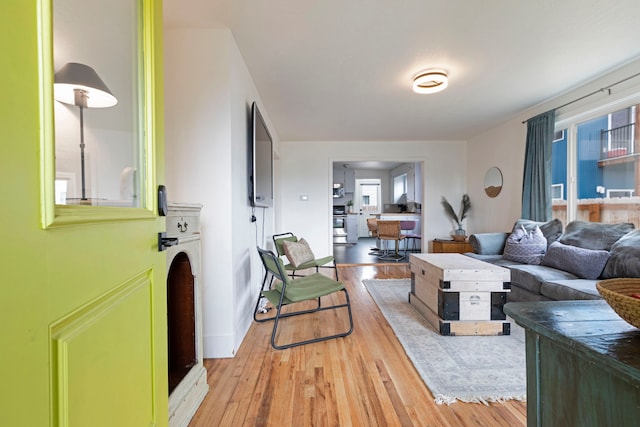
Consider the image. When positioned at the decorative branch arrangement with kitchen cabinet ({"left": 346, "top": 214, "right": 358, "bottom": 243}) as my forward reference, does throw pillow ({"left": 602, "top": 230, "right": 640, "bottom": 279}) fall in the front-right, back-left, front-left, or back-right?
back-left

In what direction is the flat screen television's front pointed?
to the viewer's right

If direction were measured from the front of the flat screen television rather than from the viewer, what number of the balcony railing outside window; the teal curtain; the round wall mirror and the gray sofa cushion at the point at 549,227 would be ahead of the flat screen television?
4

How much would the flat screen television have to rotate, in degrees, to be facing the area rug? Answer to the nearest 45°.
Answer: approximately 45° to its right

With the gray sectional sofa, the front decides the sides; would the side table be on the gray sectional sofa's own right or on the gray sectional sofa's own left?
on the gray sectional sofa's own right

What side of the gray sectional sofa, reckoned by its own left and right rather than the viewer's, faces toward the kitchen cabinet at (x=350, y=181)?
right

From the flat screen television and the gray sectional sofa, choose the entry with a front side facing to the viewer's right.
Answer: the flat screen television

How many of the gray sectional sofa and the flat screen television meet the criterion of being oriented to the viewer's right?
1

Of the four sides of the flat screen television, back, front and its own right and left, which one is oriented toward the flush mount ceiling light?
front

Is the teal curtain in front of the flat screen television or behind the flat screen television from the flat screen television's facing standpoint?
in front

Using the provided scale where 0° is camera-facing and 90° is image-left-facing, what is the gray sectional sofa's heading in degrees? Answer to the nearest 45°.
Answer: approximately 45°

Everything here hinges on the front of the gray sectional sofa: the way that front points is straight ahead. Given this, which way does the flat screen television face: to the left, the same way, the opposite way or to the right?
the opposite way

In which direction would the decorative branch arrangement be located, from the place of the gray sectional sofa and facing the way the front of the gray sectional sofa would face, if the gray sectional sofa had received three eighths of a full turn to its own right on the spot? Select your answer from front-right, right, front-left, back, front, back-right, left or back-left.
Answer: front-left

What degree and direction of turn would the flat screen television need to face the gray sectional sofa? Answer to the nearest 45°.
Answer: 0° — it already faces it

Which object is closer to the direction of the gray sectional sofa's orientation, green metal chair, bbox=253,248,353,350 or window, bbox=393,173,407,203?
the green metal chair

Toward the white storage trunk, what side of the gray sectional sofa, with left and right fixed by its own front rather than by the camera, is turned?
front
